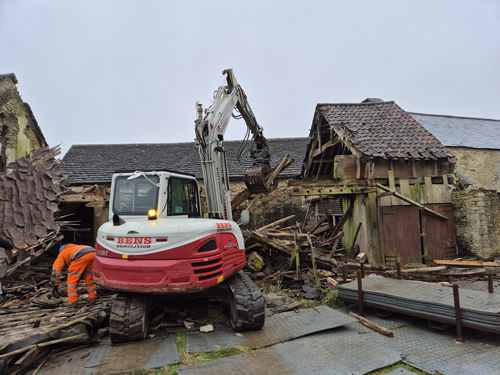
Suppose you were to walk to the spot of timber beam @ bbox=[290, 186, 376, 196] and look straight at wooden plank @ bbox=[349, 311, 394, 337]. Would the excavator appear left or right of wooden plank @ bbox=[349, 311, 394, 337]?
right

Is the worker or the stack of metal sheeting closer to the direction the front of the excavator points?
the stack of metal sheeting

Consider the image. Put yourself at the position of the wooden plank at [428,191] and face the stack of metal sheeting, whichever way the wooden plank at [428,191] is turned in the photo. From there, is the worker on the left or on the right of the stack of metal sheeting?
right

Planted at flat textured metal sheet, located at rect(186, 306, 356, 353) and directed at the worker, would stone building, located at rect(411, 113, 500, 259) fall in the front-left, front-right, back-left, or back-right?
back-right

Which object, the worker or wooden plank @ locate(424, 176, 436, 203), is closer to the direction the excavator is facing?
the wooden plank

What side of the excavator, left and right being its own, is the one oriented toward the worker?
left

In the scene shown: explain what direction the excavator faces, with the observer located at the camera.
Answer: facing away from the viewer and to the right of the viewer

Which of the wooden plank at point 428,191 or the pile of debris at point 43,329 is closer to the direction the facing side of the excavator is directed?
the wooden plank
